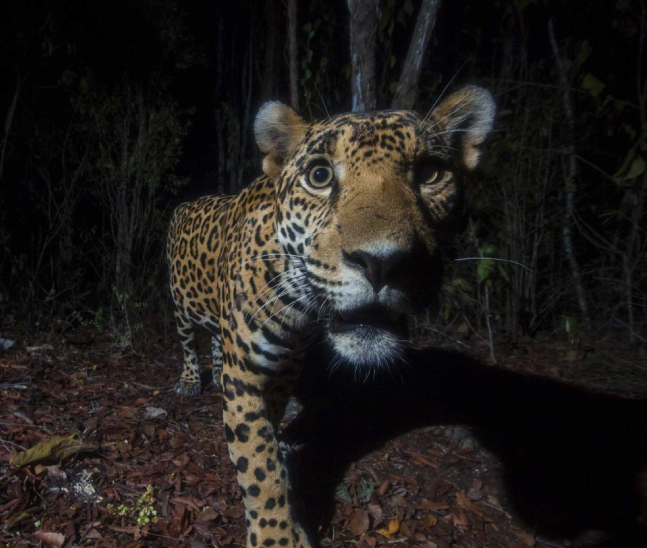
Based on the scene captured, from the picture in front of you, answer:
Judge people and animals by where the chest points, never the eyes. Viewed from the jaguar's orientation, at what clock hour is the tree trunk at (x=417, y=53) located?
The tree trunk is roughly at 8 o'clock from the jaguar.

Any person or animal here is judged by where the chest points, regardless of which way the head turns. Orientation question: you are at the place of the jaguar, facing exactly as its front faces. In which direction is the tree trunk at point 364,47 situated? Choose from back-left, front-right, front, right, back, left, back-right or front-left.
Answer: back-left

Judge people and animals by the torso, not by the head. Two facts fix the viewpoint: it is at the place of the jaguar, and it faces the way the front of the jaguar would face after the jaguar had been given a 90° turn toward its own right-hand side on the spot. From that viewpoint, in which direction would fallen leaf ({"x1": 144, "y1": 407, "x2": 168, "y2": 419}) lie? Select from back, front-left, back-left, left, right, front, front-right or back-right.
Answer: right

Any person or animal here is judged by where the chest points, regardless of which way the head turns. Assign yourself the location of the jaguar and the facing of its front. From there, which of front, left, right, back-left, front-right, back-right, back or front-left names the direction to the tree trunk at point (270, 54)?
back-left

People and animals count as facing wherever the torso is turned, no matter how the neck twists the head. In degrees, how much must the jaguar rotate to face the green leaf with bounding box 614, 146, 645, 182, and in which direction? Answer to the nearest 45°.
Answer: approximately 90° to its left

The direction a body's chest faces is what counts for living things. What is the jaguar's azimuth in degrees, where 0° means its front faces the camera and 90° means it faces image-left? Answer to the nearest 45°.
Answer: approximately 315°

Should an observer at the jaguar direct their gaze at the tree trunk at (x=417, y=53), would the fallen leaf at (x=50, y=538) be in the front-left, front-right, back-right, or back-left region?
back-left
